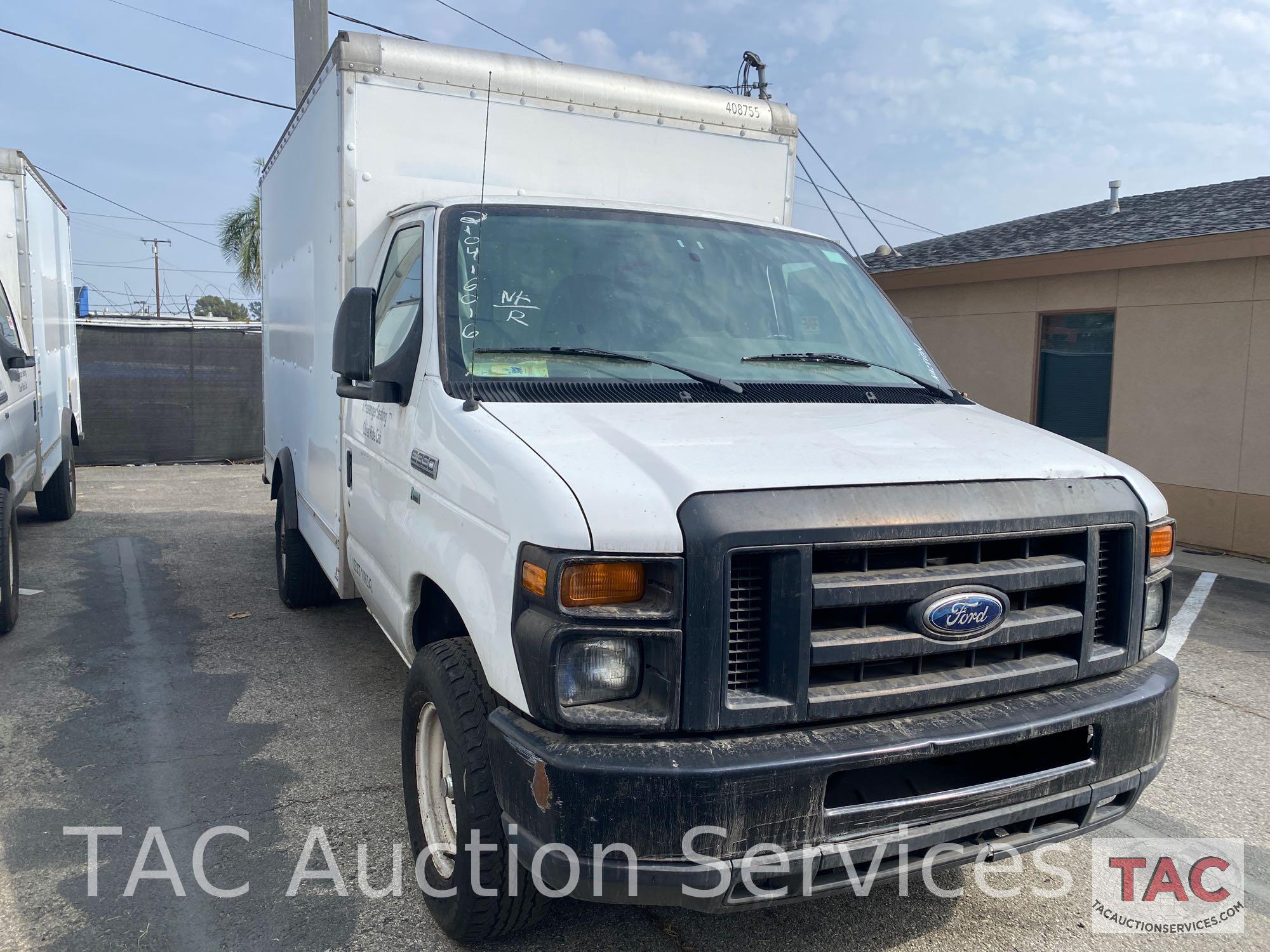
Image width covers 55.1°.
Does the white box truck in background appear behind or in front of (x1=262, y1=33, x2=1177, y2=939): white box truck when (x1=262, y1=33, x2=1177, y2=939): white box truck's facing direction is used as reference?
behind

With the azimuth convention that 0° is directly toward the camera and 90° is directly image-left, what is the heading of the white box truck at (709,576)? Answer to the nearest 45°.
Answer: approximately 315°

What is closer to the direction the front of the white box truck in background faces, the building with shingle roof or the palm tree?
the building with shingle roof

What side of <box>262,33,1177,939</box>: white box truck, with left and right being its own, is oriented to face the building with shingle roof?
left

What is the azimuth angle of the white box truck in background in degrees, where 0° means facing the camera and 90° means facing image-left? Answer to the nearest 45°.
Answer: approximately 0°

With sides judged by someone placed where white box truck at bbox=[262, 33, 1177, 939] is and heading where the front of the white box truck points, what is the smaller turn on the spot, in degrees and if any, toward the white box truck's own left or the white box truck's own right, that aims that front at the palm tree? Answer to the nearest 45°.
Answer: approximately 180°

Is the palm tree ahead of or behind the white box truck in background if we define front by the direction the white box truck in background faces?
behind
